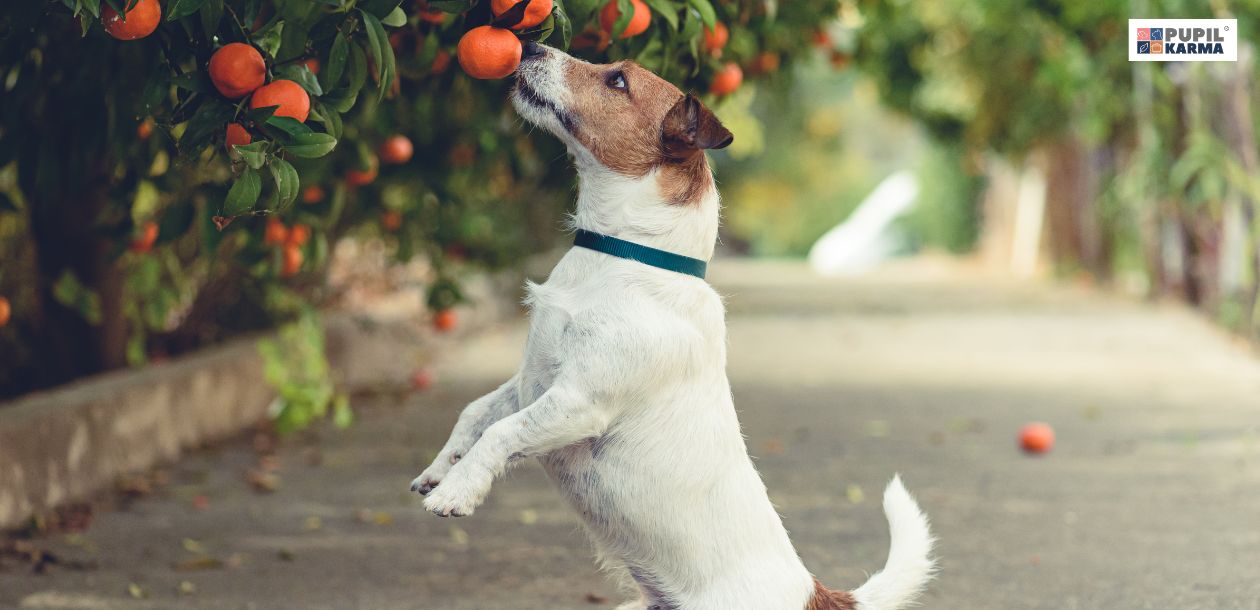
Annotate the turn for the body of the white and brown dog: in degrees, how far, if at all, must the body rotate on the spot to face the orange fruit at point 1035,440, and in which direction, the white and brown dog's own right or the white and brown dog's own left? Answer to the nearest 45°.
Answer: approximately 135° to the white and brown dog's own right

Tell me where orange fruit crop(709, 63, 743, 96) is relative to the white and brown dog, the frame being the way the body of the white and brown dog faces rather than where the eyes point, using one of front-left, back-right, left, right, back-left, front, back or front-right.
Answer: right

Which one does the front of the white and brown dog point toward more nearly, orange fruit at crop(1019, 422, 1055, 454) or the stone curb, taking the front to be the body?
the stone curb

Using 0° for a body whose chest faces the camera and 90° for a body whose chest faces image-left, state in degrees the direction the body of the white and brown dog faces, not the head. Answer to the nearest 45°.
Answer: approximately 90°

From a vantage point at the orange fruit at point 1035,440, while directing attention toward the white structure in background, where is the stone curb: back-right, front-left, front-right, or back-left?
back-left

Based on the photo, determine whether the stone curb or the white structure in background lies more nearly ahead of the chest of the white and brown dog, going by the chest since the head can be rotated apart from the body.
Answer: the stone curb
